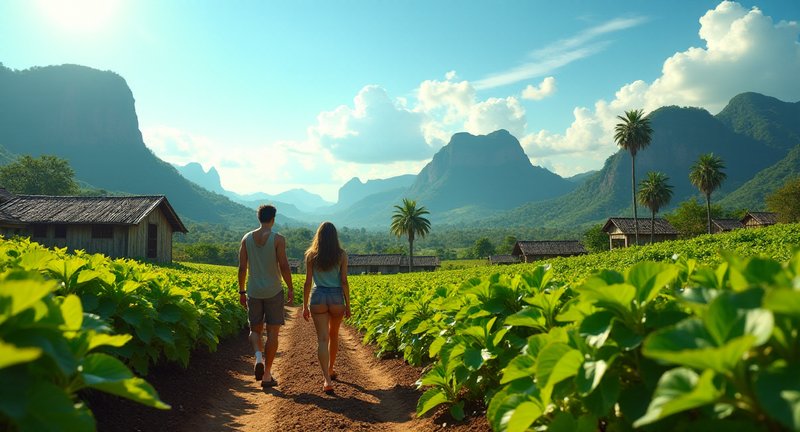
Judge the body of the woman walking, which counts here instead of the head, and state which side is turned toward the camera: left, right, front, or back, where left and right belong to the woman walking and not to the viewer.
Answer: back

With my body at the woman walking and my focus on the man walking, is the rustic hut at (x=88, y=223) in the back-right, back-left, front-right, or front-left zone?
front-right

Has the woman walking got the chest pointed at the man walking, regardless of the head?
no

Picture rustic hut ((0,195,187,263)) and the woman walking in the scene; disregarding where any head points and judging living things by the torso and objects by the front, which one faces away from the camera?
the woman walking

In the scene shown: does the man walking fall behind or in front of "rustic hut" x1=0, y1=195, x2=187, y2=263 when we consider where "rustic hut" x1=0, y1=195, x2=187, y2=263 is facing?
in front

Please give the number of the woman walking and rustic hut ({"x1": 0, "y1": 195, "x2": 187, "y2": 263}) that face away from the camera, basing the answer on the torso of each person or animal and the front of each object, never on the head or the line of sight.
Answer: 1

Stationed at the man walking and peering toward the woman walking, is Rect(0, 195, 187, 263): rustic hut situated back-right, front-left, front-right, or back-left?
back-left

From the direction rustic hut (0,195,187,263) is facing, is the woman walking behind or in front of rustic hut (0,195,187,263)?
in front

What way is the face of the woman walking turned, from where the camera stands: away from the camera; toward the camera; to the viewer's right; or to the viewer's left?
away from the camera

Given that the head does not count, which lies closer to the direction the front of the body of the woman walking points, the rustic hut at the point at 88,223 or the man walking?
the rustic hut

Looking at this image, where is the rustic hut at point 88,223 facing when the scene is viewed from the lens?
facing the viewer and to the right of the viewer
